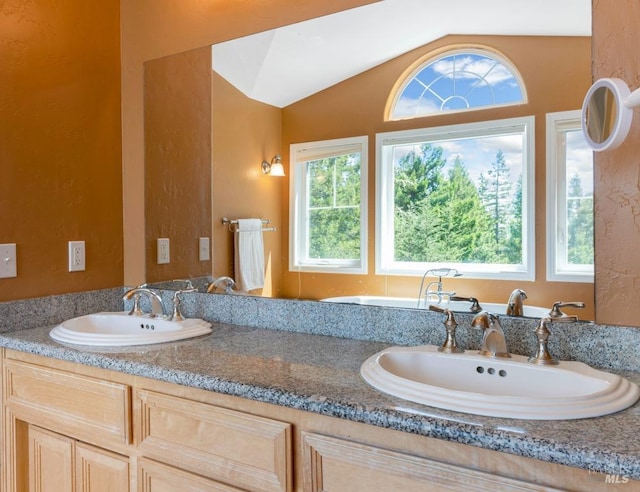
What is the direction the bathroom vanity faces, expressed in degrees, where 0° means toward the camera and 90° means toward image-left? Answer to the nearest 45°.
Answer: approximately 45°

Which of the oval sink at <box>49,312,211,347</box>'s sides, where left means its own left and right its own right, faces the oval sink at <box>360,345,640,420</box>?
left

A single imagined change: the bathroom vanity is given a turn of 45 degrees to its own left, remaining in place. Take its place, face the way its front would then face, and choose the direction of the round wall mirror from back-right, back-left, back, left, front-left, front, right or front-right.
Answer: left

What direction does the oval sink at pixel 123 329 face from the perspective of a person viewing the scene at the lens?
facing the viewer and to the left of the viewer

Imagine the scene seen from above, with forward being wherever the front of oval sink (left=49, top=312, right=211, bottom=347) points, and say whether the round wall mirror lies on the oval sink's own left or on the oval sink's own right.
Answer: on the oval sink's own left

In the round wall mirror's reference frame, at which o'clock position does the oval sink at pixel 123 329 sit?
The oval sink is roughly at 1 o'clock from the round wall mirror.

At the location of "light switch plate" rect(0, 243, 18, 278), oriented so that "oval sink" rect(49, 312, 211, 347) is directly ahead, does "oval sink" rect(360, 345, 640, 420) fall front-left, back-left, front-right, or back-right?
front-right

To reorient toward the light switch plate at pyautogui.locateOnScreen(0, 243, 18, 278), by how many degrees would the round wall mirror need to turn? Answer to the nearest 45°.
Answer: approximately 45° to its right
